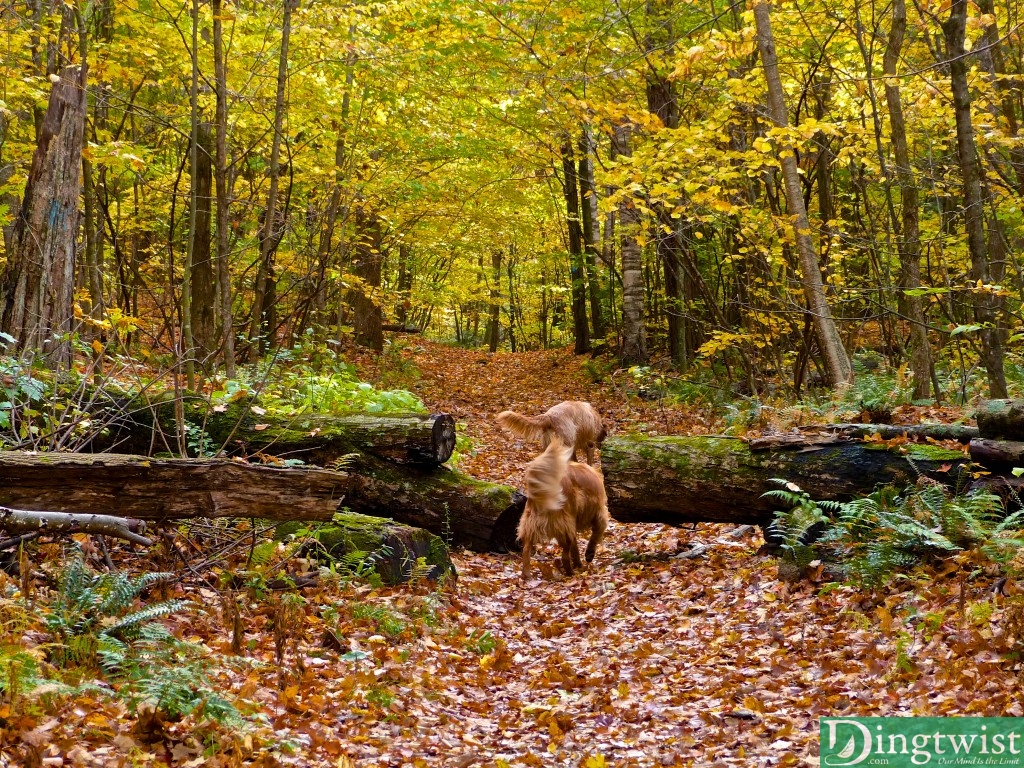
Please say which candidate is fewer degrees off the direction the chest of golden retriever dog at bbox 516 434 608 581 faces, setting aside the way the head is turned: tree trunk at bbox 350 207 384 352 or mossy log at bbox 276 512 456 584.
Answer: the tree trunk

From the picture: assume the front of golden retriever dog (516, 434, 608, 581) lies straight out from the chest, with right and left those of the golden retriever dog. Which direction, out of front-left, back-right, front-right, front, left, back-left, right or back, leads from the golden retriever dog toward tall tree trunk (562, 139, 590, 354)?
front-left

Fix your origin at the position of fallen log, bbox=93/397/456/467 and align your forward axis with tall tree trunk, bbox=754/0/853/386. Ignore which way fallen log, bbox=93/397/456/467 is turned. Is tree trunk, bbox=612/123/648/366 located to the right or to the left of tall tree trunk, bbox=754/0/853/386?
left

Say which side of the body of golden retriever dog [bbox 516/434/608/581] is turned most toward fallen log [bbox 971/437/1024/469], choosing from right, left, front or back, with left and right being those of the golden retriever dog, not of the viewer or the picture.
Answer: right

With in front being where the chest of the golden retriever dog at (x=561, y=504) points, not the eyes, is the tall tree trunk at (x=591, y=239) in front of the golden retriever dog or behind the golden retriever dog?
in front

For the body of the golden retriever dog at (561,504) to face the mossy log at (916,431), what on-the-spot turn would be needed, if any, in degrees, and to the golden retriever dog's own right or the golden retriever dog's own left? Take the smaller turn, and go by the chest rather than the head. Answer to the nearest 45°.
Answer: approximately 45° to the golden retriever dog's own right

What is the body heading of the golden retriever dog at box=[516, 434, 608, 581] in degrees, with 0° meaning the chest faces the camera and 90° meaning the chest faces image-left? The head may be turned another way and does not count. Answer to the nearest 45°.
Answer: approximately 225°

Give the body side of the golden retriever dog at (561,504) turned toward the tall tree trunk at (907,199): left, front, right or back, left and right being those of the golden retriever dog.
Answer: front

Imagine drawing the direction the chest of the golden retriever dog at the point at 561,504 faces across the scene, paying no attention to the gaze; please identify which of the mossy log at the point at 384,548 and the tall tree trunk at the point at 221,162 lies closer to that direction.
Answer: the tall tree trunk

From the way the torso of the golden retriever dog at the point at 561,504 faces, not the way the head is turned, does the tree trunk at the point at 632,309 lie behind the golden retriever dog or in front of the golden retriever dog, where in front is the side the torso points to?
in front
